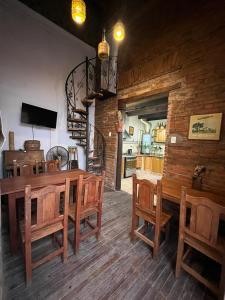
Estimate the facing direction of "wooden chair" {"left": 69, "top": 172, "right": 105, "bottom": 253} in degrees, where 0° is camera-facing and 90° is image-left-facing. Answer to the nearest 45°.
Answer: approximately 135°

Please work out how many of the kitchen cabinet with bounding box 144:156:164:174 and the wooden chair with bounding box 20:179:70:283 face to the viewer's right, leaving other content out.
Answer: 0

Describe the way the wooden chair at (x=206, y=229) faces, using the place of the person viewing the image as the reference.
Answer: facing away from the viewer and to the right of the viewer

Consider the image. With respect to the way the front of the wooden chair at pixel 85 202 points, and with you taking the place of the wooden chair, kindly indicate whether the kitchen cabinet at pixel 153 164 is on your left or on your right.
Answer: on your right

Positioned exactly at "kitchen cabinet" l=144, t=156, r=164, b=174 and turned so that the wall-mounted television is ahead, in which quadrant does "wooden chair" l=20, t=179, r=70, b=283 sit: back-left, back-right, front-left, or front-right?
front-left

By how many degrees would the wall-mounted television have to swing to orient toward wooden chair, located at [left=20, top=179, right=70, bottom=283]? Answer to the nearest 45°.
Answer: approximately 45° to its right

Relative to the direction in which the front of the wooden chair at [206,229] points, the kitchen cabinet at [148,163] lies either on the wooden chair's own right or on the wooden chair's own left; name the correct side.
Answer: on the wooden chair's own left

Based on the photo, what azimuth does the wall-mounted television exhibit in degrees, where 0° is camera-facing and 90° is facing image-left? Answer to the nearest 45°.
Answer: approximately 315°

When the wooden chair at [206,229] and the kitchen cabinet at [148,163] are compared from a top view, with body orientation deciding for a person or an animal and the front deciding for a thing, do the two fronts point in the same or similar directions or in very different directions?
very different directions

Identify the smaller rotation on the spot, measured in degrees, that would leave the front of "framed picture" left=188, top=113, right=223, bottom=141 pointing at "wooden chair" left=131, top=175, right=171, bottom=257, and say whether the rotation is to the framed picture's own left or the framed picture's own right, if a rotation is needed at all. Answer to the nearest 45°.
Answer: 0° — it already faces it

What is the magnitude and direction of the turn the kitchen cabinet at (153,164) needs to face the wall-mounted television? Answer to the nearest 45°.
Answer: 0° — it already faces it

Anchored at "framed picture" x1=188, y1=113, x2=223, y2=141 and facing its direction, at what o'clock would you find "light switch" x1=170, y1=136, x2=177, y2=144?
The light switch is roughly at 2 o'clock from the framed picture.

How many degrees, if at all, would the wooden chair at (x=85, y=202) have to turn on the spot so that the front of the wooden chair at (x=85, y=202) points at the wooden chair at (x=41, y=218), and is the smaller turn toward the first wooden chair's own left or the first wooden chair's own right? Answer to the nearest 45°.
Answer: approximately 90° to the first wooden chair's own left

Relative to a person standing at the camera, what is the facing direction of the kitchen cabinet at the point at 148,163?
facing the viewer and to the left of the viewer
